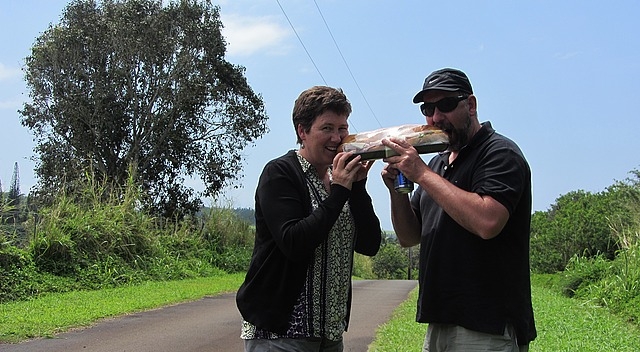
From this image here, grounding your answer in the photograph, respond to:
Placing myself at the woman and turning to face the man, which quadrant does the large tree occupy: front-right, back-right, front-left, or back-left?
back-left

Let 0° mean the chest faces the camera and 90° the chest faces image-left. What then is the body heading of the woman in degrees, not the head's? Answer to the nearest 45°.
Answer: approximately 315°

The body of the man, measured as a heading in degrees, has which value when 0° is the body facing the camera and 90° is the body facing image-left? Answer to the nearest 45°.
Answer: approximately 45°

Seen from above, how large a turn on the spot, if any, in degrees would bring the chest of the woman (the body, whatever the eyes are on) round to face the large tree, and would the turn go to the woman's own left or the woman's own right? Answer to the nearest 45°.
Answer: approximately 135° to the woman's own left

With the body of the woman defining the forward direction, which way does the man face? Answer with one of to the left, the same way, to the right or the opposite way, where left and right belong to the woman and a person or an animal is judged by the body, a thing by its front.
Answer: to the right

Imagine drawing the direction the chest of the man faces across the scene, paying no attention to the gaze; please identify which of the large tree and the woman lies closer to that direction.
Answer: the woman

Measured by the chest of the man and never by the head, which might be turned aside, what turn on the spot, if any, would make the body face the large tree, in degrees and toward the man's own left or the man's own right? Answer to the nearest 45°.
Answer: approximately 90° to the man's own right

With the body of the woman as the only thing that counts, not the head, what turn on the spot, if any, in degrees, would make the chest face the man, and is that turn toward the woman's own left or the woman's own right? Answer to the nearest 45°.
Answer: approximately 45° to the woman's own left
